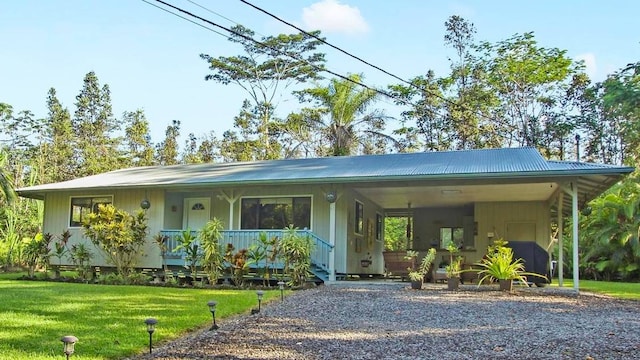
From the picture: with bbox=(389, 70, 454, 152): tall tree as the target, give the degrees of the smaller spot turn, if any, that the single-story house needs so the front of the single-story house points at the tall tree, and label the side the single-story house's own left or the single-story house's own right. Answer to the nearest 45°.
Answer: approximately 180°

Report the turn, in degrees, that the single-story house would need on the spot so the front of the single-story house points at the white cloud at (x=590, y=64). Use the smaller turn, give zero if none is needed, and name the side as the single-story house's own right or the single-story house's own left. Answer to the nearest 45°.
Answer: approximately 135° to the single-story house's own left

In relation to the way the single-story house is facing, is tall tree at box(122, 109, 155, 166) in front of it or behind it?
behind

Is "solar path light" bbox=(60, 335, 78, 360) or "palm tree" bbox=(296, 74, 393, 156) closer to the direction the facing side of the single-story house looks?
the solar path light

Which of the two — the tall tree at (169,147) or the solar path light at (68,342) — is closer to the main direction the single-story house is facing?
the solar path light

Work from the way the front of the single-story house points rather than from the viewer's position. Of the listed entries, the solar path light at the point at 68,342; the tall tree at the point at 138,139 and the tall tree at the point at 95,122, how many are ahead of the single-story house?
1

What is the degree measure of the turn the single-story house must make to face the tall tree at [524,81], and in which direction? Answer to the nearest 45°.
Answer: approximately 135° to its left

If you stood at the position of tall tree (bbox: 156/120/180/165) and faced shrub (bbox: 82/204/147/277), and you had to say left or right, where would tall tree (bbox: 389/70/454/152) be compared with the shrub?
left

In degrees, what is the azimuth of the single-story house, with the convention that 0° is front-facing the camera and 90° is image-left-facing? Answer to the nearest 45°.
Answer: approximately 0°

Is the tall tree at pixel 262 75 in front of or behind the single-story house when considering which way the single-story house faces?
behind

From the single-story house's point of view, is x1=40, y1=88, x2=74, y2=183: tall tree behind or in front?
behind

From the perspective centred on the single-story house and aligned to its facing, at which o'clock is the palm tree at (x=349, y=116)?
The palm tree is roughly at 6 o'clock from the single-story house.
